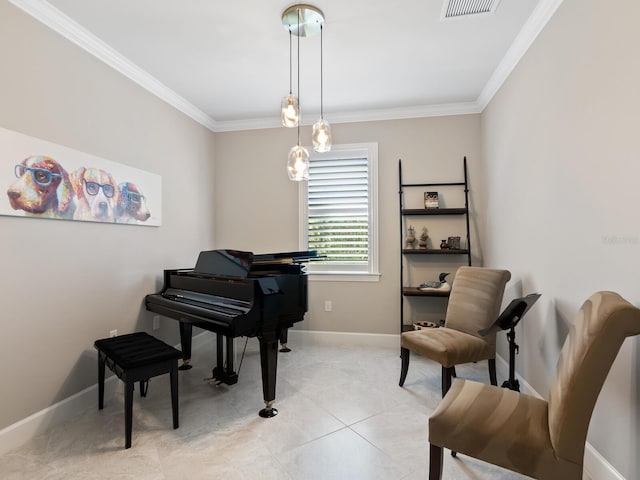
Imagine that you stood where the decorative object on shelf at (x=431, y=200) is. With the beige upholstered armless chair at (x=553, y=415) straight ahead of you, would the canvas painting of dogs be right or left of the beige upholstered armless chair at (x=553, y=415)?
right

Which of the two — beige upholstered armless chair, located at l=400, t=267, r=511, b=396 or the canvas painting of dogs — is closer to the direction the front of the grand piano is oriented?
the canvas painting of dogs

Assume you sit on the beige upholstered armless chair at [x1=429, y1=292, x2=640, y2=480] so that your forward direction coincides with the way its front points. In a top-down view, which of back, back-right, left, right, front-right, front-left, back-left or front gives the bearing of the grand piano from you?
front

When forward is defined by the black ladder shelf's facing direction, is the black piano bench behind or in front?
in front

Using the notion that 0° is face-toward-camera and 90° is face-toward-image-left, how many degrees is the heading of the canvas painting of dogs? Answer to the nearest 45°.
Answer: approximately 315°

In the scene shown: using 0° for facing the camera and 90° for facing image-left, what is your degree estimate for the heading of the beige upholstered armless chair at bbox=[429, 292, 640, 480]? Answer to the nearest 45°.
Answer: approximately 90°

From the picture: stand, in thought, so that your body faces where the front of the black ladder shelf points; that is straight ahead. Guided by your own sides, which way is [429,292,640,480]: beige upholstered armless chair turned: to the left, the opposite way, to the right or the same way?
to the right

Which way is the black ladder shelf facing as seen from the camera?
toward the camera

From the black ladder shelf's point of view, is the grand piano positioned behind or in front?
in front

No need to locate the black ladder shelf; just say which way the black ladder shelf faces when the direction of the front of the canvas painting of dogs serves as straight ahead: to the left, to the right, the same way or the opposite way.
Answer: to the right

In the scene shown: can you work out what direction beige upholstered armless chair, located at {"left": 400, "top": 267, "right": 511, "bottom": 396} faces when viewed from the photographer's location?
facing the viewer and to the left of the viewer
